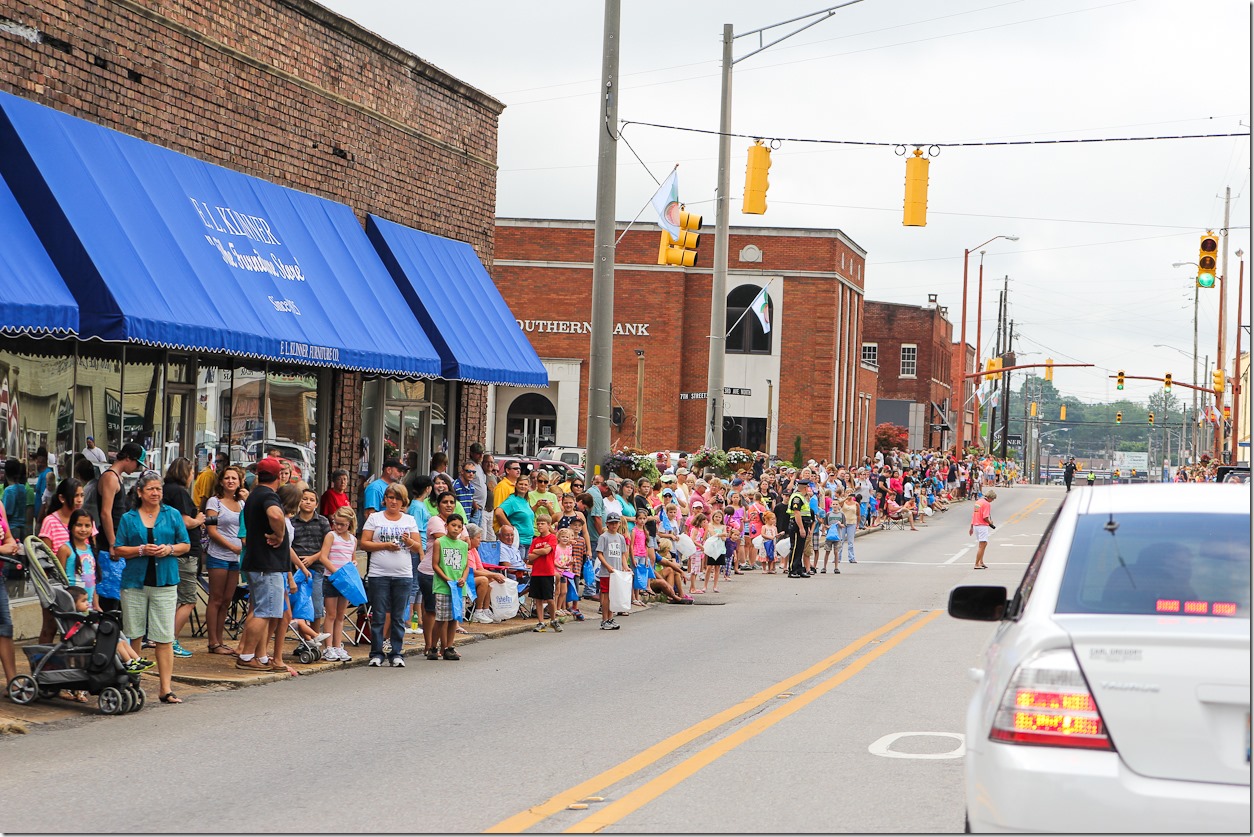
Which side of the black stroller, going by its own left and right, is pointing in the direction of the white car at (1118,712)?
front

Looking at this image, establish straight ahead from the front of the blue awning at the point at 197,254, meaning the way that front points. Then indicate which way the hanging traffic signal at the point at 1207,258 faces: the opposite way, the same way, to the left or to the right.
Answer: to the right

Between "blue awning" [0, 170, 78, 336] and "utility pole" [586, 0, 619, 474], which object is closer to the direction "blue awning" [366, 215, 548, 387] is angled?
the utility pole

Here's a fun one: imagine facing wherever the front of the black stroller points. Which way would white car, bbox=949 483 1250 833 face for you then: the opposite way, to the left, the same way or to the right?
to the left

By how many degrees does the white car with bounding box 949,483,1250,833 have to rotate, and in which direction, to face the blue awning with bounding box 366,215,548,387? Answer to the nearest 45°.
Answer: approximately 45° to its left

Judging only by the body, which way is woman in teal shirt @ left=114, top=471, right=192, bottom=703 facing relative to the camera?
toward the camera

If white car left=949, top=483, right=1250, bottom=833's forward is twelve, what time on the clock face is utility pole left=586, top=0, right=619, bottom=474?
The utility pole is roughly at 11 o'clock from the white car.

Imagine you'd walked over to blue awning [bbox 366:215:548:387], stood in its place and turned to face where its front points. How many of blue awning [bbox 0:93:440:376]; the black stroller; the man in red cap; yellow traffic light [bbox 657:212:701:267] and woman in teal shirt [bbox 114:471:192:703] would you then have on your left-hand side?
1

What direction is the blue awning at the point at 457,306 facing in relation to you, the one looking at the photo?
facing the viewer and to the right of the viewer

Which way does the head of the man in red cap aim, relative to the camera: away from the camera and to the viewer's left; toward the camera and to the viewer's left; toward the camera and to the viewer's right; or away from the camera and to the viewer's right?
away from the camera and to the viewer's right

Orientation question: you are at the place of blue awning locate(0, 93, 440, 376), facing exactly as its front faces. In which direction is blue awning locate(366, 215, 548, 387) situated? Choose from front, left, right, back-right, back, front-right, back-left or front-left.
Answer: left
